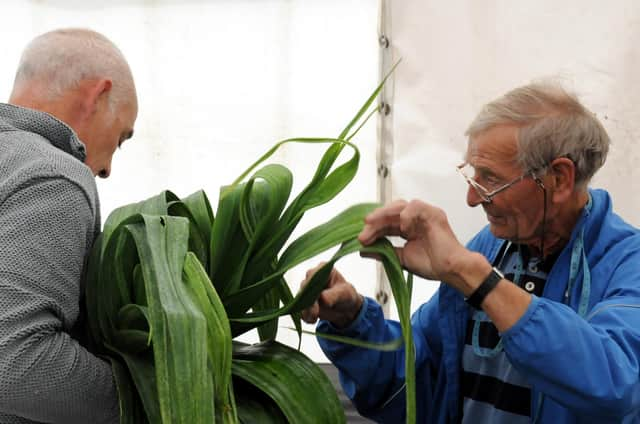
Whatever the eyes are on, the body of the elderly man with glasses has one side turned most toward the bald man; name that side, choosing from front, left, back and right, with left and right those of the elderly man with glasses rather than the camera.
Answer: front

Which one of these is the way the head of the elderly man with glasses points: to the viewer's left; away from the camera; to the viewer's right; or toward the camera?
to the viewer's left

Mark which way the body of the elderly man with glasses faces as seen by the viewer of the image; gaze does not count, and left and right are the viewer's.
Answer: facing the viewer and to the left of the viewer
